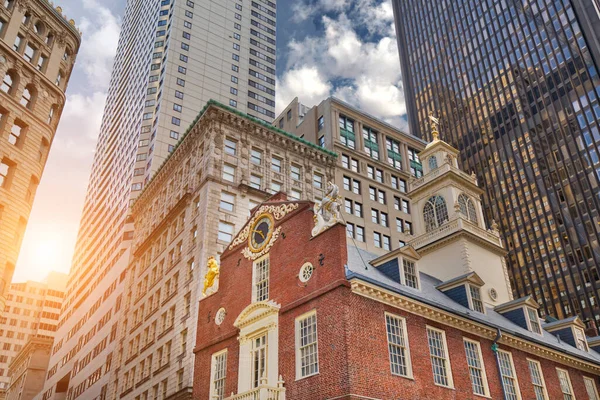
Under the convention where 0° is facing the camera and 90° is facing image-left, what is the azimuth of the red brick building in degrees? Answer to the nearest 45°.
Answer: approximately 45°
